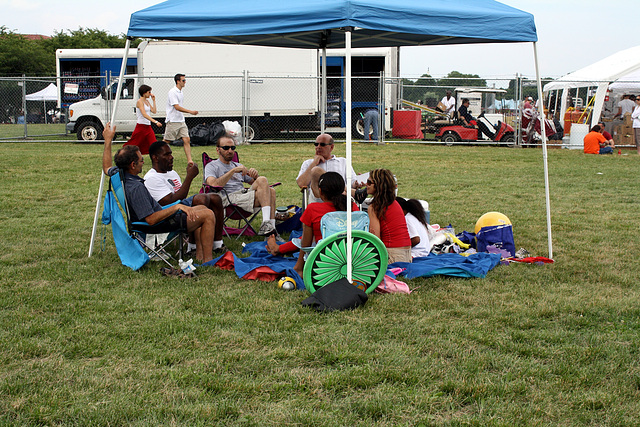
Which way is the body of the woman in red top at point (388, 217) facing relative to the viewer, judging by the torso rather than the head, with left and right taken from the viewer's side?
facing away from the viewer and to the left of the viewer

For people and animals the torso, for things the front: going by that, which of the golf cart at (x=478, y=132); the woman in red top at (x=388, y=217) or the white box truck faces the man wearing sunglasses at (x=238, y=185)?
the woman in red top

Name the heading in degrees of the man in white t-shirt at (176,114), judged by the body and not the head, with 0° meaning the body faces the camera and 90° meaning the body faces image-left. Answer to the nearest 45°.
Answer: approximately 270°

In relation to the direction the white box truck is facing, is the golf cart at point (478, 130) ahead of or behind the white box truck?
behind

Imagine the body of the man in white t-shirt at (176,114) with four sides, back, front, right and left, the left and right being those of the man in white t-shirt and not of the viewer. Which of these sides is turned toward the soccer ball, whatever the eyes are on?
right

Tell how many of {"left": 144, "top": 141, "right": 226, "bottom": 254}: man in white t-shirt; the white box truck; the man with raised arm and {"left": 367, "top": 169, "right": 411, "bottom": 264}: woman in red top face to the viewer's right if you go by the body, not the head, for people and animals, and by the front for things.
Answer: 2

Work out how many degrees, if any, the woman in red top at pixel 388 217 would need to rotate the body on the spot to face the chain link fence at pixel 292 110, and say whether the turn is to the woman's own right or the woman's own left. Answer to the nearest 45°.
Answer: approximately 45° to the woman's own right

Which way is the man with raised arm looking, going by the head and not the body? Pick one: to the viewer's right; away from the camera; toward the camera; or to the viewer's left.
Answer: to the viewer's right

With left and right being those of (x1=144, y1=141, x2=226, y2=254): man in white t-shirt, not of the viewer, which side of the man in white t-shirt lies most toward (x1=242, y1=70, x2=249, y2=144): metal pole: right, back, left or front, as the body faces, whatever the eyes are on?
left

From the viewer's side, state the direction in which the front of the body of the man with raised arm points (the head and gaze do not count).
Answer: to the viewer's right

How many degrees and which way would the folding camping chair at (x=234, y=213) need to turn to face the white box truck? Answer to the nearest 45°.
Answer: approximately 135° to its left

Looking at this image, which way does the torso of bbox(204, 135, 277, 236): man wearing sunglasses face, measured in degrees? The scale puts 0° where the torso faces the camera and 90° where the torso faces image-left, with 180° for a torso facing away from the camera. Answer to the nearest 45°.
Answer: approximately 315°

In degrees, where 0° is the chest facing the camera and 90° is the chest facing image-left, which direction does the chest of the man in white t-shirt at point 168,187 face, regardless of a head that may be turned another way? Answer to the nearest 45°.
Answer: approximately 270°
